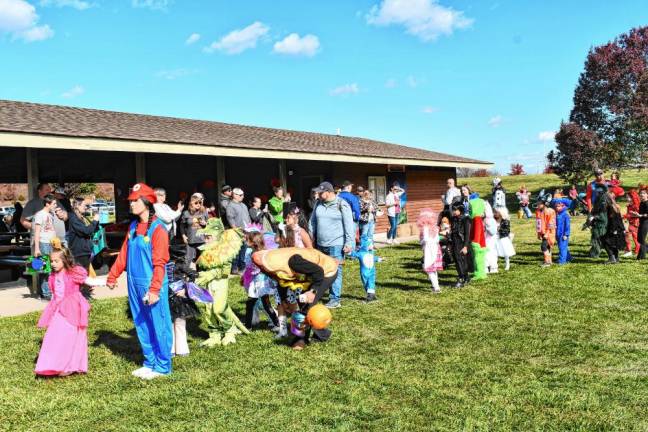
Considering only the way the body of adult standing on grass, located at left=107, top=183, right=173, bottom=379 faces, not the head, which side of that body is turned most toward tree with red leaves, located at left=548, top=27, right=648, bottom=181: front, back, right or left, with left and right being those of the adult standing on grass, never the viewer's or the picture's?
back

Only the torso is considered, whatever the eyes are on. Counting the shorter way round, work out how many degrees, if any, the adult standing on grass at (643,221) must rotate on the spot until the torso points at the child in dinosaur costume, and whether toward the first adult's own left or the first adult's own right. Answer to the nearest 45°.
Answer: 0° — they already face them

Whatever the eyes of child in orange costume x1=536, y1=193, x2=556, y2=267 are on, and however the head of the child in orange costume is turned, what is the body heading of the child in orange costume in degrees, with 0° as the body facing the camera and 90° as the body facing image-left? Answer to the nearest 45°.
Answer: approximately 45°

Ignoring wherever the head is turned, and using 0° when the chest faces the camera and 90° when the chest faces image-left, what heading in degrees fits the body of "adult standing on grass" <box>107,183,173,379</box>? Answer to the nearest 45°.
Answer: approximately 45°

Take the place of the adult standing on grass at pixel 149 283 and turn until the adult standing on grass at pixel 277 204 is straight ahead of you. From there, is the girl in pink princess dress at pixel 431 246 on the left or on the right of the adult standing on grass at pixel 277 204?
right

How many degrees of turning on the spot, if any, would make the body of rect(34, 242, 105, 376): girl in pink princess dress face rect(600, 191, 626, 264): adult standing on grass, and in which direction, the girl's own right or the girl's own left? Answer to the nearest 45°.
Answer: approximately 135° to the girl's own left

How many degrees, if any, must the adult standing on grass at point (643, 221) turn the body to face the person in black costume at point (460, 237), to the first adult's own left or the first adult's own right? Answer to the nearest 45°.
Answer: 0° — they already face them

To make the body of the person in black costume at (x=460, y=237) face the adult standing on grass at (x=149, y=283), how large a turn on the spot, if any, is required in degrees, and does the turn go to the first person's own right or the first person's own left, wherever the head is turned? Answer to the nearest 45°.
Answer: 0° — they already face them

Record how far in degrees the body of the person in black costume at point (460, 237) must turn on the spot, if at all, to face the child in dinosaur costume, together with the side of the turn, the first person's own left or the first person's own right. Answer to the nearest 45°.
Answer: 0° — they already face them

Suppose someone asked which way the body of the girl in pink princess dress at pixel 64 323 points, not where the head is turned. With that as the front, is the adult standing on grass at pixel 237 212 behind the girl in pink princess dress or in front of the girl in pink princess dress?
behind

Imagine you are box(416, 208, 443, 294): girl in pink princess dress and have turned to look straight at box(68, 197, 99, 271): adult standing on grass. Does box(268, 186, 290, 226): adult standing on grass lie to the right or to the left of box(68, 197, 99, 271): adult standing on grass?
right
